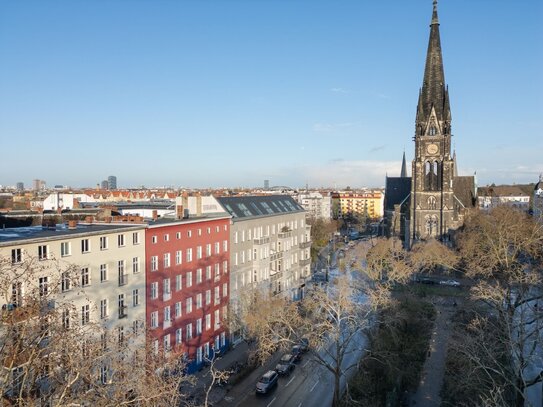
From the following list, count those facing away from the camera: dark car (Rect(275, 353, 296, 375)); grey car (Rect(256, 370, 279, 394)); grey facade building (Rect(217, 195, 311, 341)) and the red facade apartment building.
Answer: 0

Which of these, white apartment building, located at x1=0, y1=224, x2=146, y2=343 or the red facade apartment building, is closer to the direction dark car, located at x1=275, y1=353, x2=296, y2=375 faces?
the white apartment building

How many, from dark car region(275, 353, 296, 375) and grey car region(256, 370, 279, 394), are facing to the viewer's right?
0

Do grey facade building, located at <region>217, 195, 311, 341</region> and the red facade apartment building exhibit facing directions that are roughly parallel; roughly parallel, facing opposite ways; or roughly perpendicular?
roughly parallel

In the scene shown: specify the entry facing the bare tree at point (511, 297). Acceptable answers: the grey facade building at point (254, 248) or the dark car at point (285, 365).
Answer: the grey facade building

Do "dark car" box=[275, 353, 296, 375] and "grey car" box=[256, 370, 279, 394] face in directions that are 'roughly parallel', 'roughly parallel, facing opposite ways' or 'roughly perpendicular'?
roughly parallel

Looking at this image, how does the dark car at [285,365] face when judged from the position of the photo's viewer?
facing the viewer and to the left of the viewer

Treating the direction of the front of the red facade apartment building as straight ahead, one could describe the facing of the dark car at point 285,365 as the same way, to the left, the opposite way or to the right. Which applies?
to the right

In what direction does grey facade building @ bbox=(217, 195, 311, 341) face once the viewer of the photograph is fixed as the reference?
facing the viewer and to the right of the viewer

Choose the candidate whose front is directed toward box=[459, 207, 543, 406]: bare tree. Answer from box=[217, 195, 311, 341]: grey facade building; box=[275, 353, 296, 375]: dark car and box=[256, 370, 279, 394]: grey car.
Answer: the grey facade building

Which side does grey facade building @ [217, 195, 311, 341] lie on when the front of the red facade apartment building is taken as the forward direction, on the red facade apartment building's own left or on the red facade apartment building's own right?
on the red facade apartment building's own left

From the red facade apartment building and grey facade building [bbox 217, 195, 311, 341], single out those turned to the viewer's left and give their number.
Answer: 0

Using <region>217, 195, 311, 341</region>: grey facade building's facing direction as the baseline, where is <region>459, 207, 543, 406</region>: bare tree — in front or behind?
in front

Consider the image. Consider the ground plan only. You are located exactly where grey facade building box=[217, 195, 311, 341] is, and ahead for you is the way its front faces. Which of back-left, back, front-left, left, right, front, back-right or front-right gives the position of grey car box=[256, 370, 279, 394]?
front-right

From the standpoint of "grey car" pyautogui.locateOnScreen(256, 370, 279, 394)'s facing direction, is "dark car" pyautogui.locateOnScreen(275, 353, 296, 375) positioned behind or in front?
behind

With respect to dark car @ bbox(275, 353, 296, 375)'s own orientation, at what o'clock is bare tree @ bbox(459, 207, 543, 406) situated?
The bare tree is roughly at 8 o'clock from the dark car.

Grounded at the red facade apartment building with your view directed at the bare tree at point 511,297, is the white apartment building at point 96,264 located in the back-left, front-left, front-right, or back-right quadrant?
back-right
